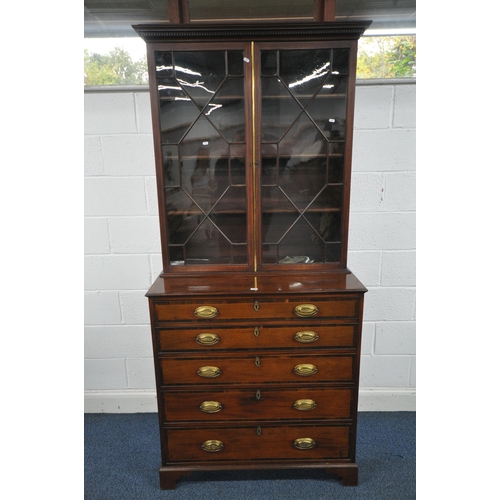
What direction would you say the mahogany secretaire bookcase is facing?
toward the camera
